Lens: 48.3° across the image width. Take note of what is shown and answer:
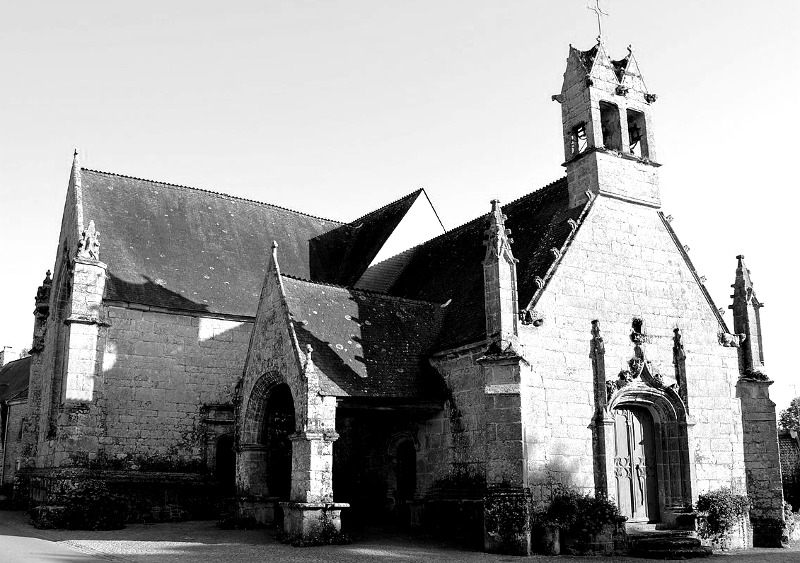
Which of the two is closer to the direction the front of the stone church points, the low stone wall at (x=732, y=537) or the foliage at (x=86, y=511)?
the low stone wall

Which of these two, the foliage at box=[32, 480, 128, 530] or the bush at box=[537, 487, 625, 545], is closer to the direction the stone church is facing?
the bush

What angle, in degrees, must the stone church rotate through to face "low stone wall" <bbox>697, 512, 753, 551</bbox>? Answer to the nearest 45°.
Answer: approximately 45° to its left

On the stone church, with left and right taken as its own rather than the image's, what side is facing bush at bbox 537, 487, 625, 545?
front

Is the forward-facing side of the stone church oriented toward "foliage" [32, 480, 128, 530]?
no

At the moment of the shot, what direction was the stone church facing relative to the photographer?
facing the viewer and to the right of the viewer
